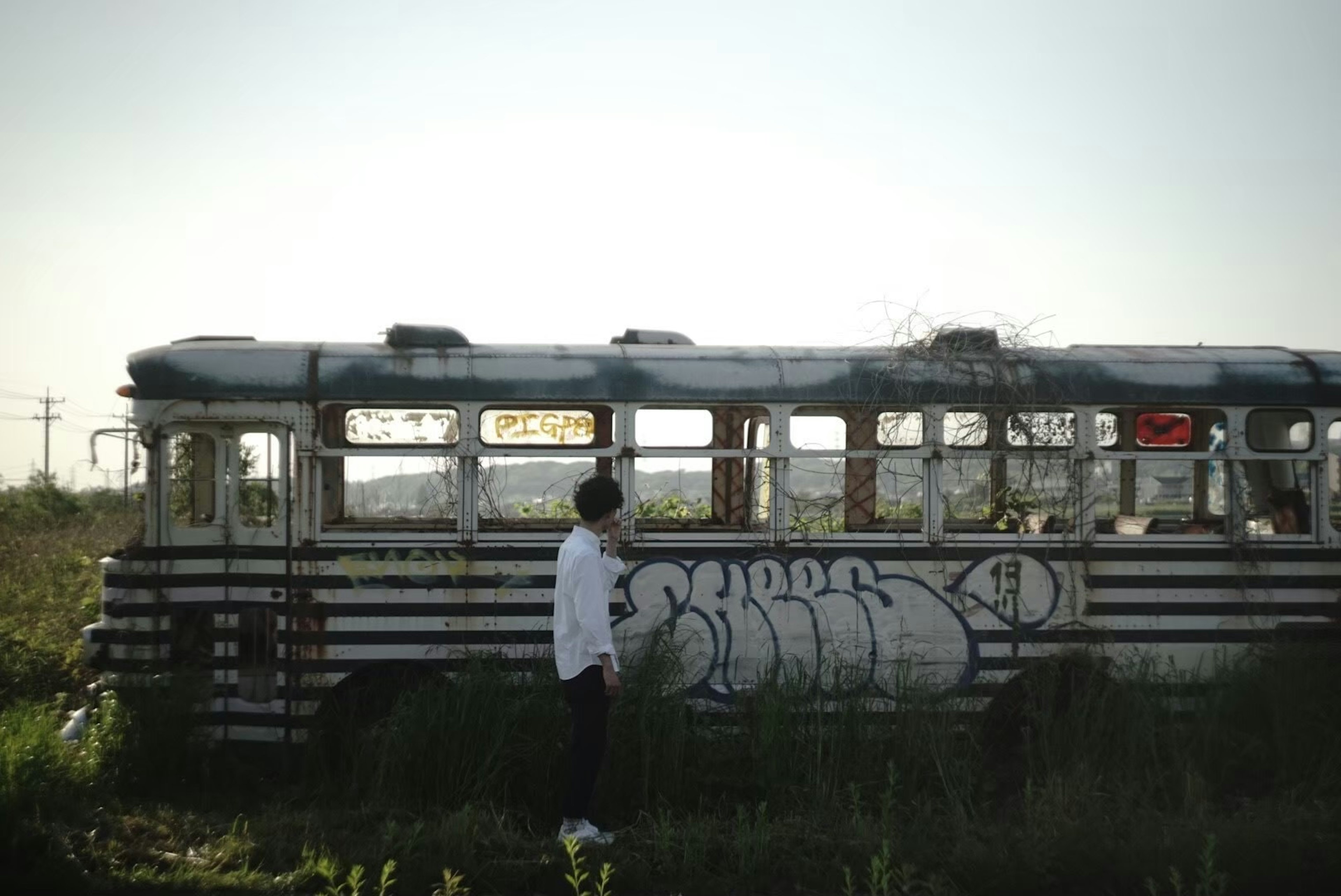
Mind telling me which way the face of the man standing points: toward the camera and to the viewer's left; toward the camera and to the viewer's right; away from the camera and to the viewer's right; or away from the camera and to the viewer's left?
away from the camera and to the viewer's right

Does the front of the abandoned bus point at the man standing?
no

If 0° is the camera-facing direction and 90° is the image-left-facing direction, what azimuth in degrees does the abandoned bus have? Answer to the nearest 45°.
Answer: approximately 90°

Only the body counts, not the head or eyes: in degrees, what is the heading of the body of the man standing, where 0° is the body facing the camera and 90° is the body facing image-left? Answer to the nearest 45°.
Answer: approximately 270°

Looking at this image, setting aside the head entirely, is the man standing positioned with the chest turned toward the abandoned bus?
no

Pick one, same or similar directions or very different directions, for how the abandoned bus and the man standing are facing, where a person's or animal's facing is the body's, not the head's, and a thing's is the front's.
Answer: very different directions
